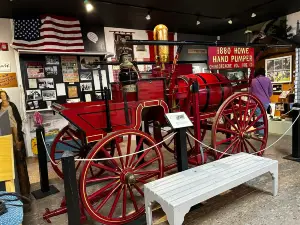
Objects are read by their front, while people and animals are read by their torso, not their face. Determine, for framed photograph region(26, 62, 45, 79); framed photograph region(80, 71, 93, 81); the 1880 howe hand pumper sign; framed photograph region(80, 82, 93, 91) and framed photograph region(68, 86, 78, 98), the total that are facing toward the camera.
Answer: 5

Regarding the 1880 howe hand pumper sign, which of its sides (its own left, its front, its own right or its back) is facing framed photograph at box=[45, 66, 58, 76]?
right

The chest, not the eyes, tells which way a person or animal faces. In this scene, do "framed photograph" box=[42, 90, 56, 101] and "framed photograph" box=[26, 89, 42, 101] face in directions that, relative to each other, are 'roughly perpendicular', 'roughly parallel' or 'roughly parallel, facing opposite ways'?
roughly parallel

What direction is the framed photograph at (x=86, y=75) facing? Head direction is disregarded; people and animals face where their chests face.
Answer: toward the camera

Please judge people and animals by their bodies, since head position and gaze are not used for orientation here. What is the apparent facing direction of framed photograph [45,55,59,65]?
toward the camera

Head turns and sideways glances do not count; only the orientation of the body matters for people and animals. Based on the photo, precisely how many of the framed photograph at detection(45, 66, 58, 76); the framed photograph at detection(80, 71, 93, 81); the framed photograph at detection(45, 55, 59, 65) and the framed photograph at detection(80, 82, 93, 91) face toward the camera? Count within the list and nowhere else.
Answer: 4

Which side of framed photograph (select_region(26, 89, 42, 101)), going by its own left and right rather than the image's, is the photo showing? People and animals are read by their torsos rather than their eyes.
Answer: front

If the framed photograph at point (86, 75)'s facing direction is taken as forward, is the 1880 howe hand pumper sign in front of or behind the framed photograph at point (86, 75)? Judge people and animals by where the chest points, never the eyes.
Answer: in front

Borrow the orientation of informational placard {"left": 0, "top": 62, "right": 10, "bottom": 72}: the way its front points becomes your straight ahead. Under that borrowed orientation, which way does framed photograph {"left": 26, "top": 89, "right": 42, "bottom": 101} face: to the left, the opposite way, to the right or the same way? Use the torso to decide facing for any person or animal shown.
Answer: the same way

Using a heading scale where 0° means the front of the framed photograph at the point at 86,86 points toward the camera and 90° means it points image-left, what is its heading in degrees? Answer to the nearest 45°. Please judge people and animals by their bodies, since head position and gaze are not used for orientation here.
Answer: approximately 0°

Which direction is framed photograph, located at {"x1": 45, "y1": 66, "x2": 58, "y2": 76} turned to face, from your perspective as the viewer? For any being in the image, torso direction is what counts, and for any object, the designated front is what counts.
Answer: facing the viewer

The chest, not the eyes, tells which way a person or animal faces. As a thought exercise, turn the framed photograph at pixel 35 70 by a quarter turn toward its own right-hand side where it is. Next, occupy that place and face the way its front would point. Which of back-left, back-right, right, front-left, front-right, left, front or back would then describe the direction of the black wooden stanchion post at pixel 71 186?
left

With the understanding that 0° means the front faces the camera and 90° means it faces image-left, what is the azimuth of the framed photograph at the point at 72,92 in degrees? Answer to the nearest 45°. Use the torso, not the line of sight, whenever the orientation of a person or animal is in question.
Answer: approximately 0°
